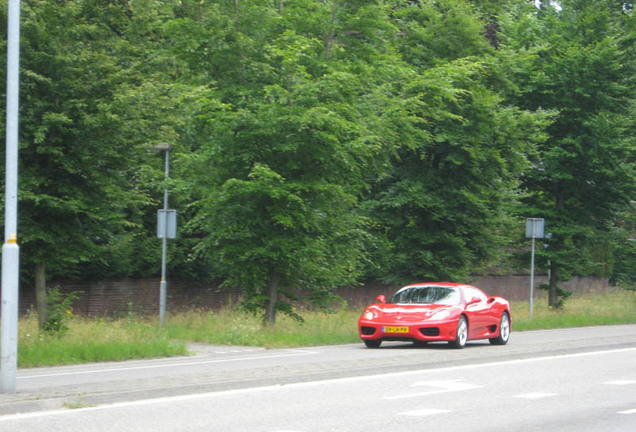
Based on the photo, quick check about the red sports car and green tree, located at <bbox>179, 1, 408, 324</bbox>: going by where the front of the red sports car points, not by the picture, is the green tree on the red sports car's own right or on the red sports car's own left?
on the red sports car's own right

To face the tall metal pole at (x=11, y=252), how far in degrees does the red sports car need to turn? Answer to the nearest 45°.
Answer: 0° — it already faces it

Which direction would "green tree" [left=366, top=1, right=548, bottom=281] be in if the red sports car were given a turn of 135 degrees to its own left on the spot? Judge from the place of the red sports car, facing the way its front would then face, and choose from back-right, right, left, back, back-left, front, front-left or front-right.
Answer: left

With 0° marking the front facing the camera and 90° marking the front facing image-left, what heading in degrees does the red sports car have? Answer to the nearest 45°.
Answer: approximately 45°

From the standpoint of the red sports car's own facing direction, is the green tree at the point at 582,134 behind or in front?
behind

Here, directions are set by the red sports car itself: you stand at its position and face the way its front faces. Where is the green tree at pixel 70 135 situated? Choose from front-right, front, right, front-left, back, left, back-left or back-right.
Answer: front-right
